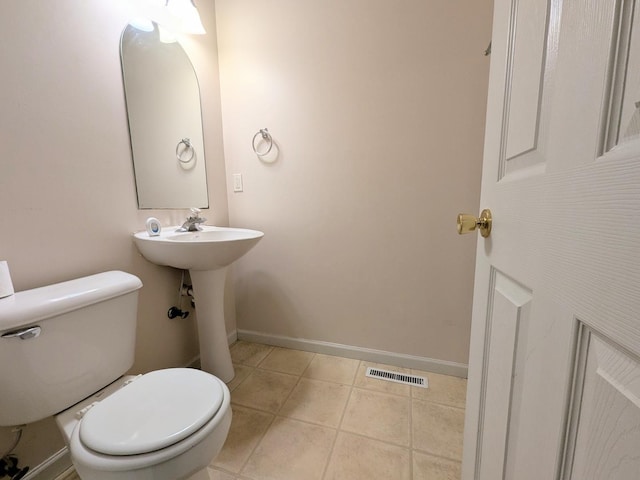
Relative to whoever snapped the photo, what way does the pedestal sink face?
facing the viewer and to the right of the viewer

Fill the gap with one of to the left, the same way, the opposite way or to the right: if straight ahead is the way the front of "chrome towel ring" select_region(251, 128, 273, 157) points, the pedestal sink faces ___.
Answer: to the left

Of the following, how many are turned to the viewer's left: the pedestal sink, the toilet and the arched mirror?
0

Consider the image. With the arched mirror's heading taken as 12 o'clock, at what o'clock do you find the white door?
The white door is roughly at 1 o'clock from the arched mirror.

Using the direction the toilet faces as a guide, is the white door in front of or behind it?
in front

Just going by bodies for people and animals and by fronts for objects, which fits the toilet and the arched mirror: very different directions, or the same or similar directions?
same or similar directions

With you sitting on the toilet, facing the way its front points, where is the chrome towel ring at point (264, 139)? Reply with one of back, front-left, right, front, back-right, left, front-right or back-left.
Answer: left

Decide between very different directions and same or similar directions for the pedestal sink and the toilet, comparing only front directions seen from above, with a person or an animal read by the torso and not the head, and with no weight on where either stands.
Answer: same or similar directions

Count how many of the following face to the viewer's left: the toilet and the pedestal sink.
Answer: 0

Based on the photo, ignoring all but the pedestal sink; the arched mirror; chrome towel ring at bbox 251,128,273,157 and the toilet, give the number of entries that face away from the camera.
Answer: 0
